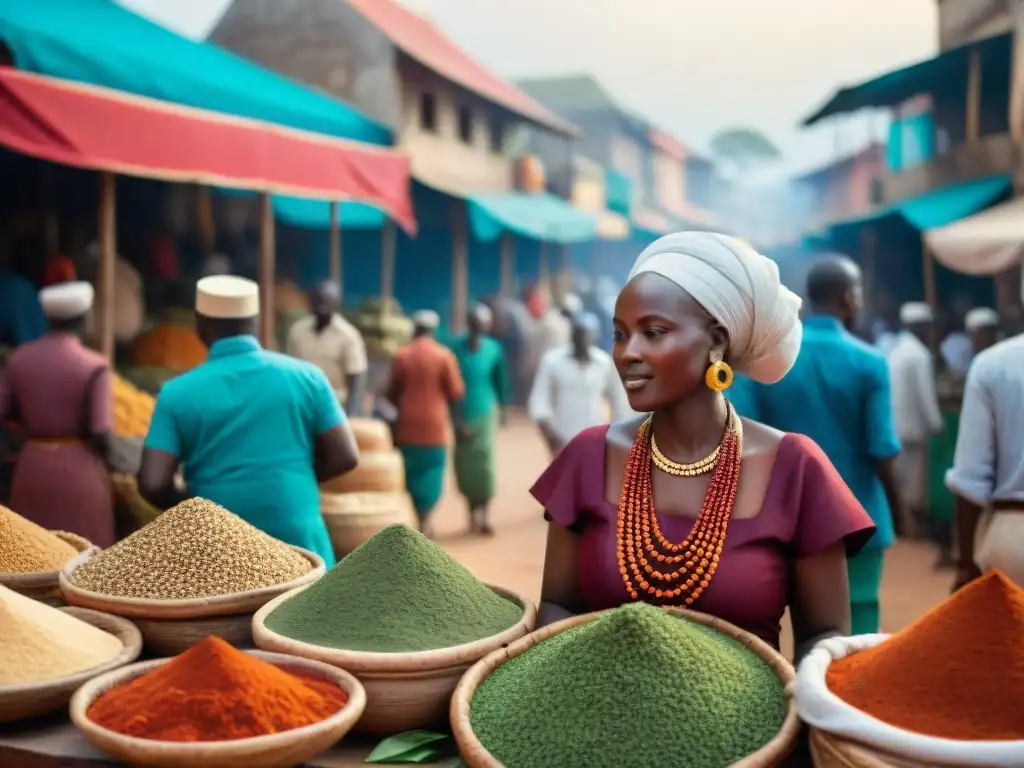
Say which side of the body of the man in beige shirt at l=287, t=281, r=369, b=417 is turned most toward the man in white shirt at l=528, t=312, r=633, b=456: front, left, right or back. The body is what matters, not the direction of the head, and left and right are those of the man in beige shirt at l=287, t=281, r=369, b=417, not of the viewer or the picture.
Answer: left

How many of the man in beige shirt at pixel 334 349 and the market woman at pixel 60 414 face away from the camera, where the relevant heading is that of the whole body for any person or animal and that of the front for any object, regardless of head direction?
1

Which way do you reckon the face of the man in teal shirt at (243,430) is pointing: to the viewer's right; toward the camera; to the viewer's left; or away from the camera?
away from the camera

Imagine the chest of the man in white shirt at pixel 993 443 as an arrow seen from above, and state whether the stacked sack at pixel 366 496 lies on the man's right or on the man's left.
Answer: on the man's left

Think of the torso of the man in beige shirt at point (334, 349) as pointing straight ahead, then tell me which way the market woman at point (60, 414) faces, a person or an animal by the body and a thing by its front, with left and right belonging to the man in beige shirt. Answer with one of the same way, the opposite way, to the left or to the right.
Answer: the opposite way

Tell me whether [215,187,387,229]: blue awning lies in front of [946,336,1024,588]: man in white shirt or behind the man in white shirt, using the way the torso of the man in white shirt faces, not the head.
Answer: in front

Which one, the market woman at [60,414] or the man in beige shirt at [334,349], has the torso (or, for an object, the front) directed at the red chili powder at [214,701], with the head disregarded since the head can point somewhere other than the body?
the man in beige shirt

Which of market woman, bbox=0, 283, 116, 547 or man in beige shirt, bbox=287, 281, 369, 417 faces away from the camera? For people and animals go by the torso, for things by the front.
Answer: the market woman
